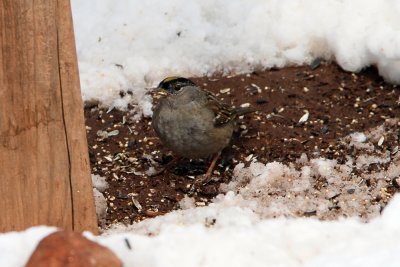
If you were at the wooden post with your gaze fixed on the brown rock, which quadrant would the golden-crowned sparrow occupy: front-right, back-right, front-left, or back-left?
back-left

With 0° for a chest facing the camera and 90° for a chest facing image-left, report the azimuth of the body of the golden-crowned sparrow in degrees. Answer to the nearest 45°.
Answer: approximately 45°

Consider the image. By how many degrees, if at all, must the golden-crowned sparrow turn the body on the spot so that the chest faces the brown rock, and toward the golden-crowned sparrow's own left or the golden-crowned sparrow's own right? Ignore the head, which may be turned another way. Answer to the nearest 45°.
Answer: approximately 45° to the golden-crowned sparrow's own left
